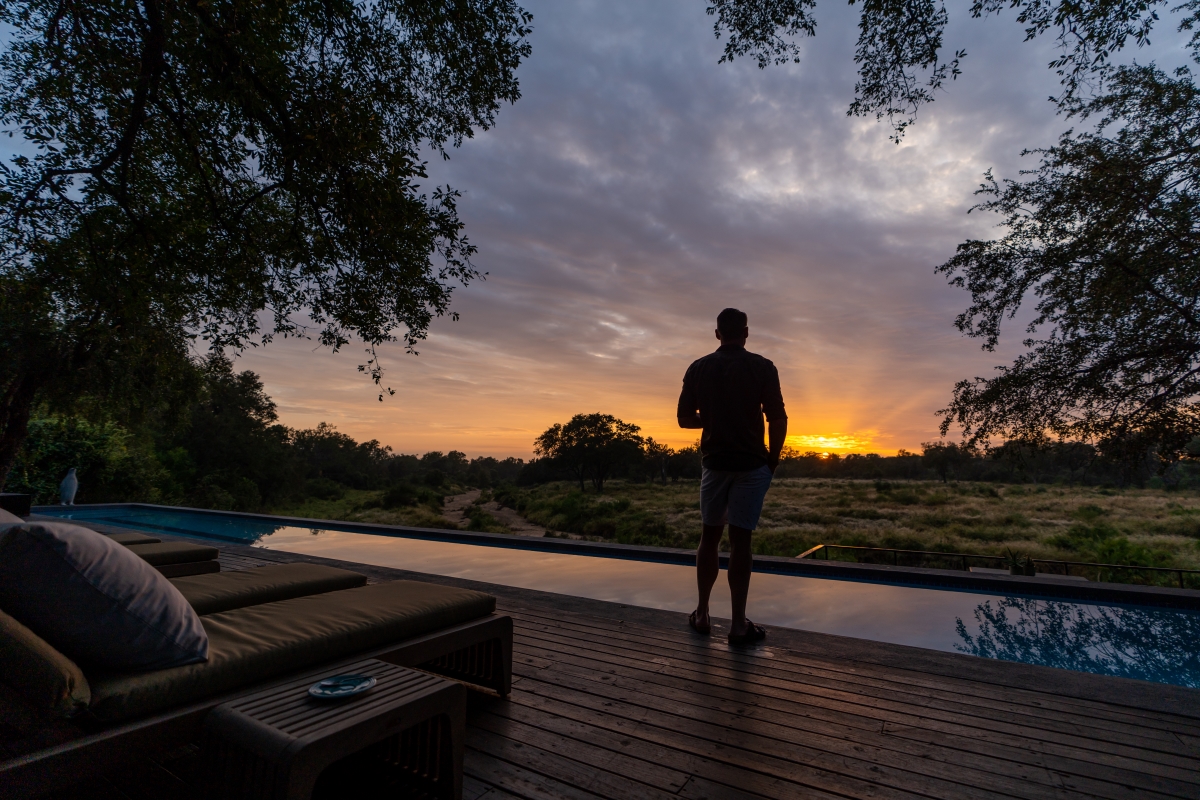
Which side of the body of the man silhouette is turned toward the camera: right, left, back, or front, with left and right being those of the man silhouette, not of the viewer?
back

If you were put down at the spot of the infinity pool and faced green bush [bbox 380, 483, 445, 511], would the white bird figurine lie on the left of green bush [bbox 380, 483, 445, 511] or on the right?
left

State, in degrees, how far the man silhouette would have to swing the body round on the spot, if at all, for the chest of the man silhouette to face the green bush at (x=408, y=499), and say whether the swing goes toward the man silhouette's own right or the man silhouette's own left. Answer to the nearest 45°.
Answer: approximately 45° to the man silhouette's own left

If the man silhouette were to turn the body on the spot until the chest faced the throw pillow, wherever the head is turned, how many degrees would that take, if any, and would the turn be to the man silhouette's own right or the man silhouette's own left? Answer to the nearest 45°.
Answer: approximately 135° to the man silhouette's own left

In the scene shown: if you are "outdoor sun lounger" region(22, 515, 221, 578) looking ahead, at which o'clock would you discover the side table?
The side table is roughly at 3 o'clock from the outdoor sun lounger.

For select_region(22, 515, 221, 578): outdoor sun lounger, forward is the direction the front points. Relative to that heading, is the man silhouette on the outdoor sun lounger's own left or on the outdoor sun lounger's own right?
on the outdoor sun lounger's own right

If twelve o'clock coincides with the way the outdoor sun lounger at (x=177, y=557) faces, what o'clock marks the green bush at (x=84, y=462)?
The green bush is roughly at 9 o'clock from the outdoor sun lounger.

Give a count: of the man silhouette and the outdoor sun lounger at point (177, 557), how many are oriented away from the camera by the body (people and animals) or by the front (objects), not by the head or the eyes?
1

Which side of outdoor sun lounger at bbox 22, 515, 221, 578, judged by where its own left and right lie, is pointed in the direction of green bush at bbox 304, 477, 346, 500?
left

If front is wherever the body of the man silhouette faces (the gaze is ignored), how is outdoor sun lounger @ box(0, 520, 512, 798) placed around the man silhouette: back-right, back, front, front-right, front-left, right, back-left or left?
back-left

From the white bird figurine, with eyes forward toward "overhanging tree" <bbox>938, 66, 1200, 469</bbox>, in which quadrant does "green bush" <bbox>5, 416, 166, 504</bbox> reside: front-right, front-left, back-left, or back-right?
back-left

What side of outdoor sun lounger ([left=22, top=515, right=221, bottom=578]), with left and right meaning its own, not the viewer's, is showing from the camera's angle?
right
